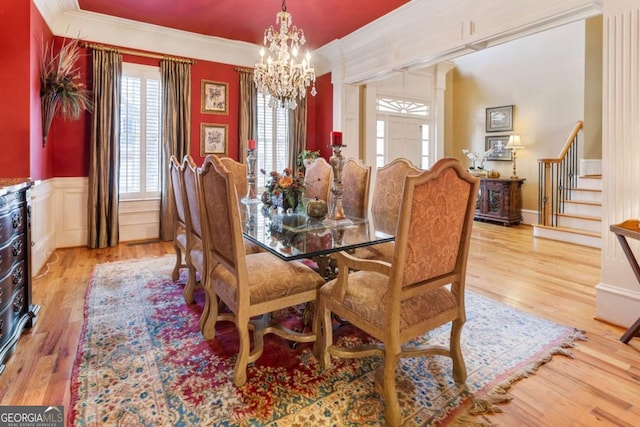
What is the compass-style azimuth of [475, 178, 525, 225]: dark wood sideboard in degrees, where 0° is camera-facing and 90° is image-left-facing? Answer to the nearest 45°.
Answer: approximately 45°

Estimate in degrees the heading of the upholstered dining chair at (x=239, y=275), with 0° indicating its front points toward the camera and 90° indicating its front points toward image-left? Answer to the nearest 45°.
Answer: approximately 225°

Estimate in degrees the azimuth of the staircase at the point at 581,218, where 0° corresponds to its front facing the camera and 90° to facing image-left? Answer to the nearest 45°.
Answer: approximately 45°

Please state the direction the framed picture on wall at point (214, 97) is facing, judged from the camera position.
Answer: facing the viewer and to the right of the viewer

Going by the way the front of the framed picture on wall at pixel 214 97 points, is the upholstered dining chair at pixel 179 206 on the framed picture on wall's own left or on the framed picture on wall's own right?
on the framed picture on wall's own right

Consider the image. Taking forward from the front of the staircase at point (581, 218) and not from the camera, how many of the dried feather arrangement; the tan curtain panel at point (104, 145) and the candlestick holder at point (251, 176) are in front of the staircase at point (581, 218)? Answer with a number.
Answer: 3

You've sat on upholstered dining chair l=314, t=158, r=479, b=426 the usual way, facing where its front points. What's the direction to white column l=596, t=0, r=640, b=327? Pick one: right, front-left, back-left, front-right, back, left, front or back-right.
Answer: right
